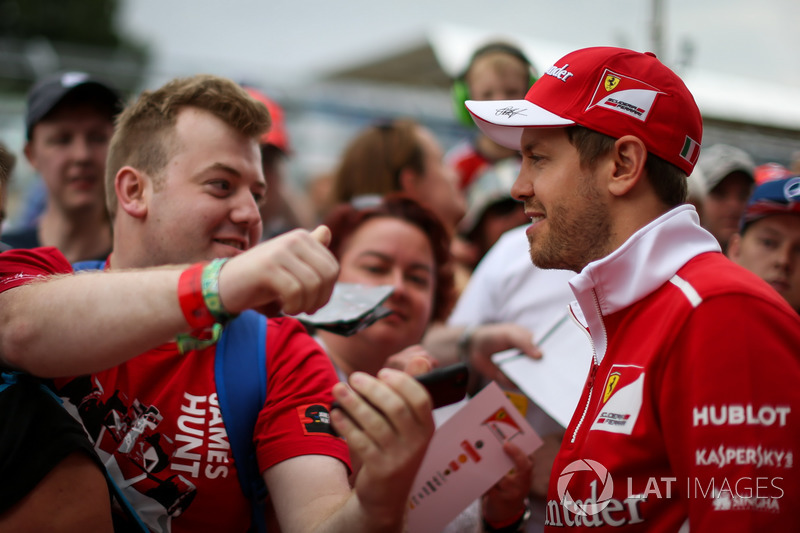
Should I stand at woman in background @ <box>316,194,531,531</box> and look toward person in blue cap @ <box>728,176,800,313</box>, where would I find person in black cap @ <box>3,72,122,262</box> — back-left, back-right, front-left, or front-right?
back-left

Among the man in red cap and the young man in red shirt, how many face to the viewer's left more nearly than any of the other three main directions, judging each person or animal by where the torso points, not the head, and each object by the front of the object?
1

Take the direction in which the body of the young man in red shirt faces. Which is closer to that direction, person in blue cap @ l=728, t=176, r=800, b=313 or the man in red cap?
the man in red cap

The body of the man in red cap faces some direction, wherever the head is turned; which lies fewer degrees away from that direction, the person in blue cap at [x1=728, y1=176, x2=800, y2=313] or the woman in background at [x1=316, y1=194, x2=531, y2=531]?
the woman in background

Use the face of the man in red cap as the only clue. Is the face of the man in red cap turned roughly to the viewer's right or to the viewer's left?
to the viewer's left

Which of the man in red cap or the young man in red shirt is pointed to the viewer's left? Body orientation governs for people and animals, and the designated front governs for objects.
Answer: the man in red cap

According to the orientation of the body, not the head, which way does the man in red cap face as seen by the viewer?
to the viewer's left

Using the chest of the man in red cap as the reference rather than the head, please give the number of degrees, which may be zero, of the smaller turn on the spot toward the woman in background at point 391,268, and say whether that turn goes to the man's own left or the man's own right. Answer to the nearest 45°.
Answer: approximately 45° to the man's own right

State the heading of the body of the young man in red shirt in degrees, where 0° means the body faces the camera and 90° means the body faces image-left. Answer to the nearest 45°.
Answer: approximately 315°

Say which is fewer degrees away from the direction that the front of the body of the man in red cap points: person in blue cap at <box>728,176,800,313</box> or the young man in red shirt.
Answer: the young man in red shirt

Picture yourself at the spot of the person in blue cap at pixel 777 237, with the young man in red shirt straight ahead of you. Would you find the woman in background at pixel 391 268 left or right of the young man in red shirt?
right

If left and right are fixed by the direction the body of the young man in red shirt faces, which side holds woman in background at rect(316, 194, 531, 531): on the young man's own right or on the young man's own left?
on the young man's own left

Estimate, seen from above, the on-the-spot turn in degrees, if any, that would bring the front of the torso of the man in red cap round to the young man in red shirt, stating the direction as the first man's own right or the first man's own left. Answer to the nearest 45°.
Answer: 0° — they already face them

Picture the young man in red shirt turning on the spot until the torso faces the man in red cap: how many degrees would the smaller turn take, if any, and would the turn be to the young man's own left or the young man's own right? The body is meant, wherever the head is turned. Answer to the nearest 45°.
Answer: approximately 45° to the young man's own left
